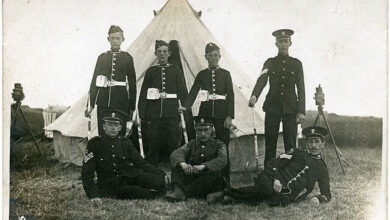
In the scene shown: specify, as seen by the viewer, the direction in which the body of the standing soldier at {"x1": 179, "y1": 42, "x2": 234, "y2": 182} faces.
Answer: toward the camera

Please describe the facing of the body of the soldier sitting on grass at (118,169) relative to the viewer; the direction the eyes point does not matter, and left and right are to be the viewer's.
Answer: facing the viewer

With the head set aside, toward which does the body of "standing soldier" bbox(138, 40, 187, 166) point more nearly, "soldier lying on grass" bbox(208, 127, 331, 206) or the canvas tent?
the soldier lying on grass

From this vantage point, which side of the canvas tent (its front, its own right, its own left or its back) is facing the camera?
front

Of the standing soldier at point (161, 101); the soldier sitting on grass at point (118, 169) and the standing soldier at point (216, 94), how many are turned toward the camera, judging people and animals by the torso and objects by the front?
3

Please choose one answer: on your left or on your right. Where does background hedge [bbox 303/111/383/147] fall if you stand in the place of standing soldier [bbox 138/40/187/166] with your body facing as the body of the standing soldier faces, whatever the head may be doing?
on your left

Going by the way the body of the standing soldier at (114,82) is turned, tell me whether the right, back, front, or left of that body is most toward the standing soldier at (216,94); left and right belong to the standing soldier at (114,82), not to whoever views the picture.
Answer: left
